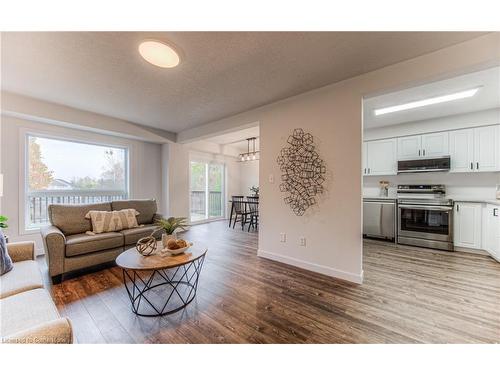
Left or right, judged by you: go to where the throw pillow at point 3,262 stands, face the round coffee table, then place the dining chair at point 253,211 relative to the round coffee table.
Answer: left

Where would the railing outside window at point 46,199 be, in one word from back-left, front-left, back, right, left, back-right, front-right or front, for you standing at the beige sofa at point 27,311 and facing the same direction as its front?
left

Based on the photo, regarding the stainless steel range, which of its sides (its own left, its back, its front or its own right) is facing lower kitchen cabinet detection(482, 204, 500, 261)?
left

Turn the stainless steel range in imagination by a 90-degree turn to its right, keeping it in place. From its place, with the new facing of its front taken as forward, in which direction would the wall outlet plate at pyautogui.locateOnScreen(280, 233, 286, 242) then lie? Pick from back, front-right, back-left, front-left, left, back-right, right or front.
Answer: front-left

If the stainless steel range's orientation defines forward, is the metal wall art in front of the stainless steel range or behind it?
in front

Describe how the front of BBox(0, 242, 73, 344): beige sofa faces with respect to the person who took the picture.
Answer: facing to the right of the viewer

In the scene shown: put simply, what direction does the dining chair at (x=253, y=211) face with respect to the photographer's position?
facing away from the viewer and to the left of the viewer

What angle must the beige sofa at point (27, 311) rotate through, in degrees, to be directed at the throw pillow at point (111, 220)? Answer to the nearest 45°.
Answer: approximately 45° to its left

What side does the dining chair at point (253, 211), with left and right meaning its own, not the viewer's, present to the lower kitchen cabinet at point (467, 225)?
right

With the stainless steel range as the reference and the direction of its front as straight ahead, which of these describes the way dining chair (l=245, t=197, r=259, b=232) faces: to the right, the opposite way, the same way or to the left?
the opposite way

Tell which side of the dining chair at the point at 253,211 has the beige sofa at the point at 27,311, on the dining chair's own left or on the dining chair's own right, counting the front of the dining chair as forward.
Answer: on the dining chair's own left
